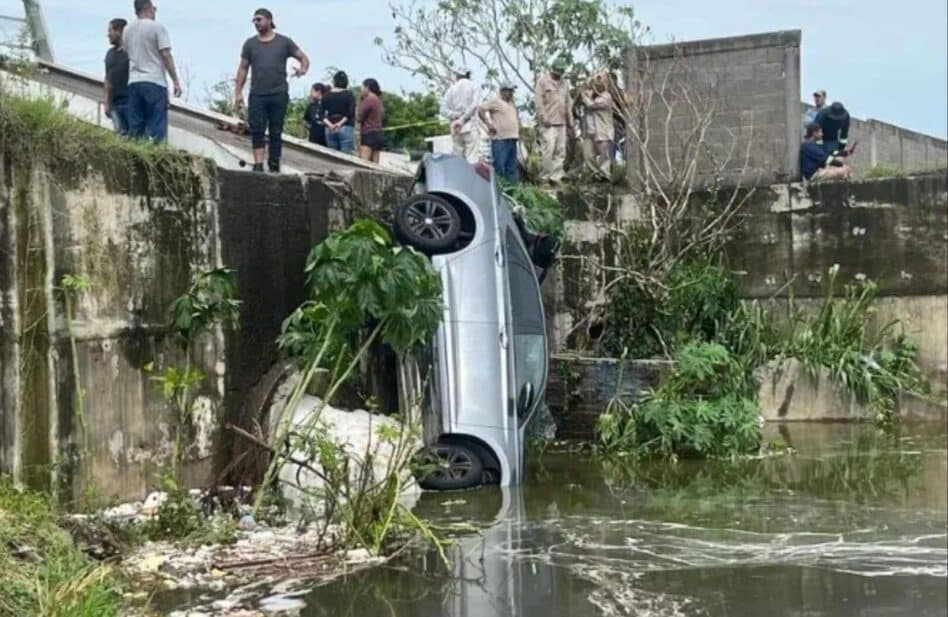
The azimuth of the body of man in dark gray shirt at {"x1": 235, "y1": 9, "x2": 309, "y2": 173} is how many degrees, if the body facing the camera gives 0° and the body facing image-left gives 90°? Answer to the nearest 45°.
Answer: approximately 0°

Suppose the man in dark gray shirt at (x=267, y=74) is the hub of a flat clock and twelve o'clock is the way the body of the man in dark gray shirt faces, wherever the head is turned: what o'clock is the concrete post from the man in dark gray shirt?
The concrete post is roughly at 3 o'clock from the man in dark gray shirt.

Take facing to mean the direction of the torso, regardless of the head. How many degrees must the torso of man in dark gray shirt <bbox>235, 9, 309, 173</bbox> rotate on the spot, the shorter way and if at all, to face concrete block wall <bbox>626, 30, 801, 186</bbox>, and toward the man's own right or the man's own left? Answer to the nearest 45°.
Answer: approximately 135° to the man's own left

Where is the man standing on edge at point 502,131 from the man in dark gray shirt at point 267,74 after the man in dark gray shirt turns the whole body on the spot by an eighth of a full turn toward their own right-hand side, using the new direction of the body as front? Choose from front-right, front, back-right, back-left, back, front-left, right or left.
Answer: back

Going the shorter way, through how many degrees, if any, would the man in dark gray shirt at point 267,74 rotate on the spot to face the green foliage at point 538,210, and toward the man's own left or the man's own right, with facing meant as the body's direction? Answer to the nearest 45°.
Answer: approximately 135° to the man's own left

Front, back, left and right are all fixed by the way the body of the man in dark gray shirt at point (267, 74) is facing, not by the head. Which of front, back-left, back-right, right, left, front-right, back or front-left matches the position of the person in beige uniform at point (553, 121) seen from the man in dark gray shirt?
back-left

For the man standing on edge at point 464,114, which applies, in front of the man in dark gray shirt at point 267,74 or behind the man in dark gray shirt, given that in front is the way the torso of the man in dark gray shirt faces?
behind

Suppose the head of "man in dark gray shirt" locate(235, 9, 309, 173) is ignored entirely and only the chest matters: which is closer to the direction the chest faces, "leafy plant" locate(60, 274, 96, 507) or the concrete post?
the leafy plant

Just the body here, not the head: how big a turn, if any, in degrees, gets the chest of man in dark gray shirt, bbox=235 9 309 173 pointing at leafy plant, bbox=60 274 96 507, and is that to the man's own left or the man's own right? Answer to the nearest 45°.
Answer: approximately 45° to the man's own right

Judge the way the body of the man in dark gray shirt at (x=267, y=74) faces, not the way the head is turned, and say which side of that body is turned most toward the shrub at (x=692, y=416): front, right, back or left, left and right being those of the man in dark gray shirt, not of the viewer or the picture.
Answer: left
